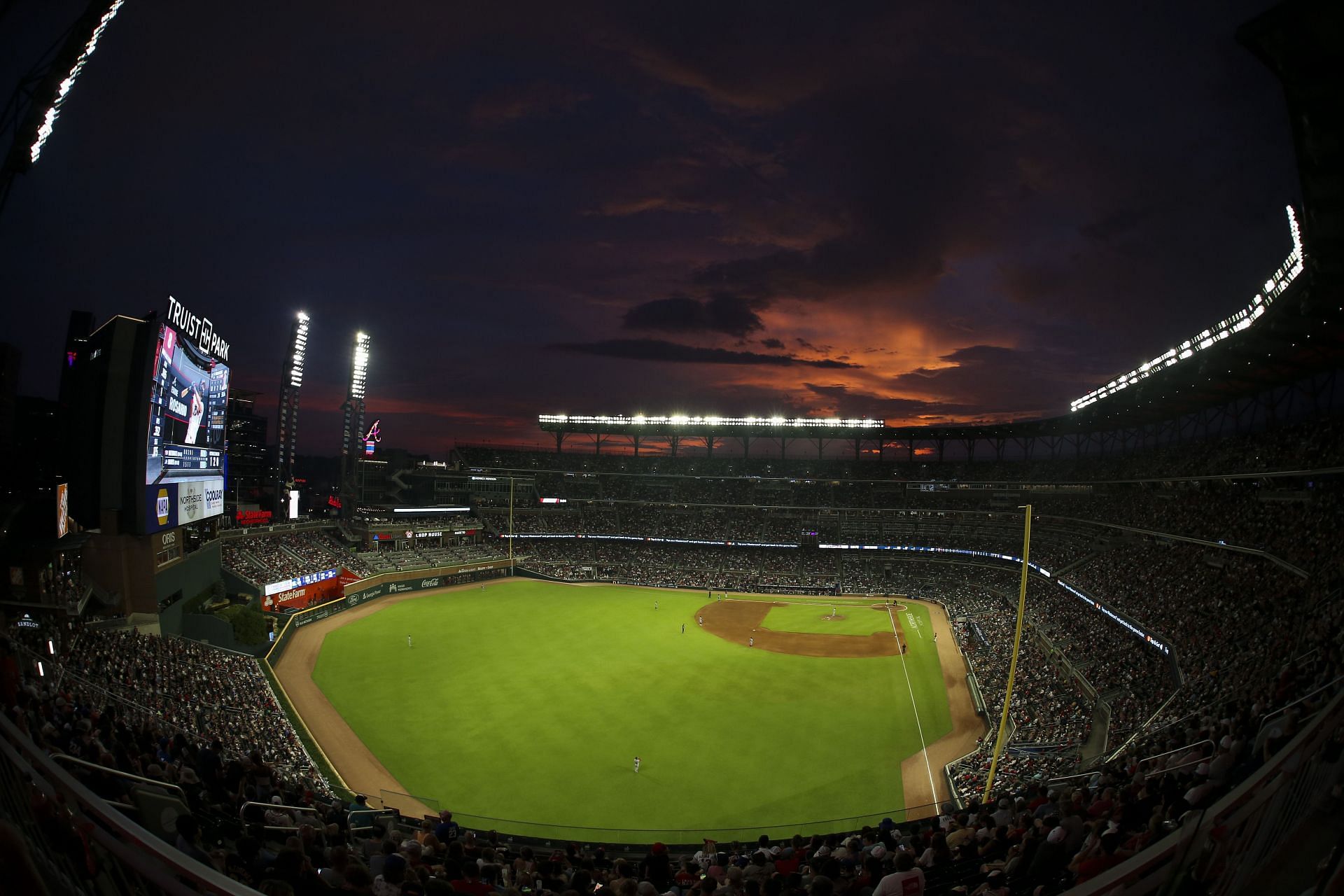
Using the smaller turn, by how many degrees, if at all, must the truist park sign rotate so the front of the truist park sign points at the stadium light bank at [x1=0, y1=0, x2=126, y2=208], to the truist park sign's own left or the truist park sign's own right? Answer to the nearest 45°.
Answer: approximately 45° to the truist park sign's own right

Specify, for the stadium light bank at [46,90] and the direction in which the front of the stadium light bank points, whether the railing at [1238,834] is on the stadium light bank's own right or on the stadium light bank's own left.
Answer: on the stadium light bank's own right

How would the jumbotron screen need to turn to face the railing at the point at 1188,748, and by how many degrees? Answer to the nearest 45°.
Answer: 0° — it already faces it

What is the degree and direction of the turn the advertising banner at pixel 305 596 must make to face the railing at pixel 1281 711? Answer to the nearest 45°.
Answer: approximately 45° to its right

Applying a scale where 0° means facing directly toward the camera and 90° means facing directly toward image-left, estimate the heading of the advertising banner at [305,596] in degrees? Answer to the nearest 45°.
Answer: approximately 315°

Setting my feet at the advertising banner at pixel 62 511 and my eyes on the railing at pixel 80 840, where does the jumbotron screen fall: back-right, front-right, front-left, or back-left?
back-left

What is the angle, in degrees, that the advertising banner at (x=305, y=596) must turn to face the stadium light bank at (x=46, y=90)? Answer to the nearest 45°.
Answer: approximately 45° to its right
